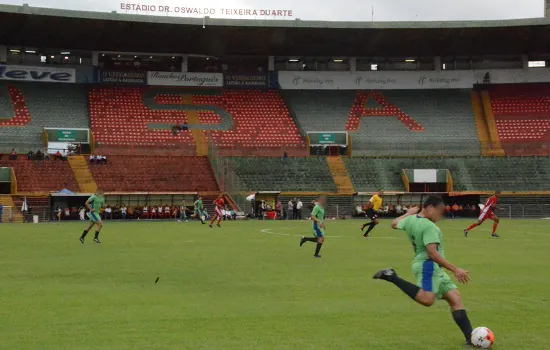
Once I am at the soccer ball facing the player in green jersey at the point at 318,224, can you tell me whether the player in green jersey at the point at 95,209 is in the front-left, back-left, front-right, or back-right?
front-left

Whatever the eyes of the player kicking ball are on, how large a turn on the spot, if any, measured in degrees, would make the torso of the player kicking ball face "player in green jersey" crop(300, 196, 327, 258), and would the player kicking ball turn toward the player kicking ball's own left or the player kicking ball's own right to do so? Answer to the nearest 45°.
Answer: approximately 90° to the player kicking ball's own left

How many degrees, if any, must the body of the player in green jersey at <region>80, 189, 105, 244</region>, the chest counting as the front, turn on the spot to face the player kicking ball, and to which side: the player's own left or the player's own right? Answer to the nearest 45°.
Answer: approximately 90° to the player's own right

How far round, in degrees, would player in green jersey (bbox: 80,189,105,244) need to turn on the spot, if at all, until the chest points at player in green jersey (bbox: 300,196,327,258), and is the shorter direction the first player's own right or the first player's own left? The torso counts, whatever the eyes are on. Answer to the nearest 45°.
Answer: approximately 45° to the first player's own right

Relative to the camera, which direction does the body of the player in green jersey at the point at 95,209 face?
to the viewer's right

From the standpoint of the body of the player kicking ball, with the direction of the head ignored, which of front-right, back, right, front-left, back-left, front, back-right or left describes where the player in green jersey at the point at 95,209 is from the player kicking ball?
back-left

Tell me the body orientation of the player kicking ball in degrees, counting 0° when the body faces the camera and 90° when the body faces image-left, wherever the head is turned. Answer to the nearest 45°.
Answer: approximately 270°

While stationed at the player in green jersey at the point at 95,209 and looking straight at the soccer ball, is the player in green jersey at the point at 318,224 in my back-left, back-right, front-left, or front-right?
front-left

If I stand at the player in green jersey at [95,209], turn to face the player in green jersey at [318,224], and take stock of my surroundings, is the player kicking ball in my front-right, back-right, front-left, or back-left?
front-right
